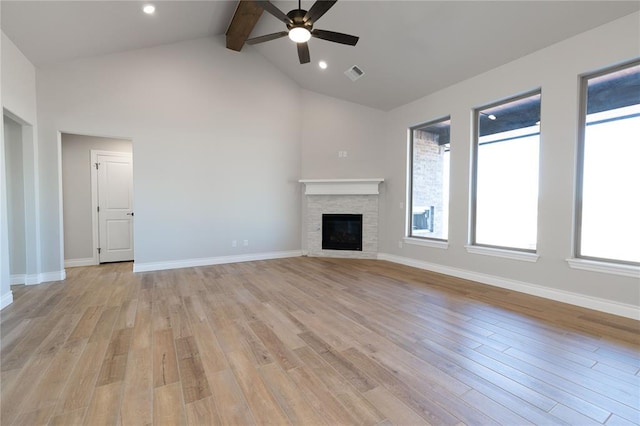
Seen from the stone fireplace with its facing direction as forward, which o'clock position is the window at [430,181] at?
The window is roughly at 10 o'clock from the stone fireplace.

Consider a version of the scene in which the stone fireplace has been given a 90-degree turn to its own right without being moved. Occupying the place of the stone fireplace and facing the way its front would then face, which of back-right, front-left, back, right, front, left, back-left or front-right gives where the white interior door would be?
front

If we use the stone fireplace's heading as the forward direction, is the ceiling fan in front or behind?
in front

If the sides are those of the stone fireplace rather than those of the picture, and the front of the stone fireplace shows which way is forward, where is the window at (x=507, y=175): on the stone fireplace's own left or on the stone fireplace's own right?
on the stone fireplace's own left

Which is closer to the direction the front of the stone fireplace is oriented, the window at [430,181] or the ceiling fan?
the ceiling fan

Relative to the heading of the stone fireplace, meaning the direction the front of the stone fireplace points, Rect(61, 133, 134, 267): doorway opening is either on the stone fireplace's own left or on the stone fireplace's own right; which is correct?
on the stone fireplace's own right

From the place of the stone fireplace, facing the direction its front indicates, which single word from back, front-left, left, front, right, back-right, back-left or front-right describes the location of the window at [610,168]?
front-left

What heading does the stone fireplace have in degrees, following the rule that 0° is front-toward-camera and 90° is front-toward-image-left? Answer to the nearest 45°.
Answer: approximately 0°
